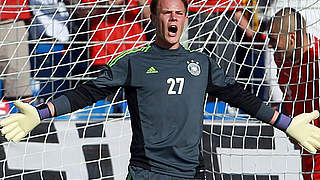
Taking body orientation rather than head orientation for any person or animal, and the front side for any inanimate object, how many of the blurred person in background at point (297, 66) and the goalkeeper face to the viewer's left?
1

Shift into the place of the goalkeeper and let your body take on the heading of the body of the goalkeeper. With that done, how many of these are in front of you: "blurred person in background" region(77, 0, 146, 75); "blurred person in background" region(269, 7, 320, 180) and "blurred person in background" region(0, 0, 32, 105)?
0

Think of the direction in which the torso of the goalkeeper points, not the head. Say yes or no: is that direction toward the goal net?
no

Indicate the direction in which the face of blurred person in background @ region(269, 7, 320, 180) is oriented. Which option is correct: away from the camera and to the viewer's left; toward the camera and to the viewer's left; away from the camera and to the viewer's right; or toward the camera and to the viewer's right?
toward the camera and to the viewer's left

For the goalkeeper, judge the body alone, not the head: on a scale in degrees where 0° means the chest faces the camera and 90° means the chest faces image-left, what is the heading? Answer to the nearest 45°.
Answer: approximately 0°

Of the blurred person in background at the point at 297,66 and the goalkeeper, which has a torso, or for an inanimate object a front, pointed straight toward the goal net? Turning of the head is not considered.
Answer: the blurred person in background

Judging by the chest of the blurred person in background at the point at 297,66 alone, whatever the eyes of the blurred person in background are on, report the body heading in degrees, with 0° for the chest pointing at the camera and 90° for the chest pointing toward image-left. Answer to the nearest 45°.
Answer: approximately 90°

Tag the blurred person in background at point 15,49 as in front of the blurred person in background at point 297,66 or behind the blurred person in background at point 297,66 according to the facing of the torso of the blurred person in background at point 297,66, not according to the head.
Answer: in front

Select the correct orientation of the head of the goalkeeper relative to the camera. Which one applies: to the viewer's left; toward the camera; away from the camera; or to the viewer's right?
toward the camera

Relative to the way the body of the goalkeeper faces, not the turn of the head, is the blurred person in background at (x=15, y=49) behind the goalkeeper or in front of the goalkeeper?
behind

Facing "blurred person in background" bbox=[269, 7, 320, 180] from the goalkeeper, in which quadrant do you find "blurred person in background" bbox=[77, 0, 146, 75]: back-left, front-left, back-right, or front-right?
front-left

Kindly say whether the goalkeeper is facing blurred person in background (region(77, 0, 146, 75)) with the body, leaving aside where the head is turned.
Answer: no

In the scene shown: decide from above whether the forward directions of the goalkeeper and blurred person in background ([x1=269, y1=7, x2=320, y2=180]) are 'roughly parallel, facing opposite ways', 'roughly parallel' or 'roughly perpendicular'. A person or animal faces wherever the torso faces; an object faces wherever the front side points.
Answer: roughly perpendicular
